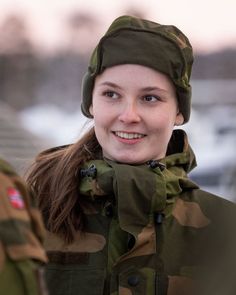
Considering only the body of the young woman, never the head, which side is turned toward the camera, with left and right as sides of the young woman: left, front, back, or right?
front
